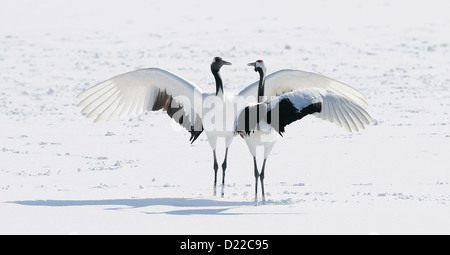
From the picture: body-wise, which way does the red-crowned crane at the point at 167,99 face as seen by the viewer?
toward the camera

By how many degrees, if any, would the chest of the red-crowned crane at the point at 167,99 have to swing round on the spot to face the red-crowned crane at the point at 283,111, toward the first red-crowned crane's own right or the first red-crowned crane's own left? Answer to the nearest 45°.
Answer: approximately 45° to the first red-crowned crane's own left
